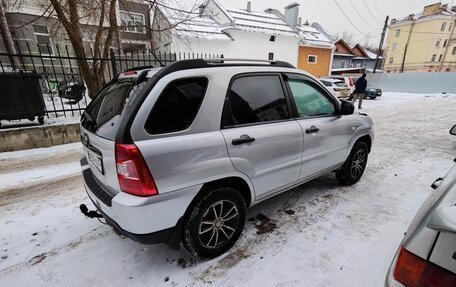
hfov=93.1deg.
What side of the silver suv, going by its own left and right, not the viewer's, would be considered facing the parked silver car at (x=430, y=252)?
right

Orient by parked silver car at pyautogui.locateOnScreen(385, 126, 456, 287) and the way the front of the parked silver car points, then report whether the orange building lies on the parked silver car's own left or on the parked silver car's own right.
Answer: on the parked silver car's own left

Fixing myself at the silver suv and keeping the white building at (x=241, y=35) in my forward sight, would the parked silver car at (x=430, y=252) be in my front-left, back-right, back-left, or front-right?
back-right

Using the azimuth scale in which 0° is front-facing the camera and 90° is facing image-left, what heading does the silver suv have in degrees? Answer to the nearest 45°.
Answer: approximately 225°

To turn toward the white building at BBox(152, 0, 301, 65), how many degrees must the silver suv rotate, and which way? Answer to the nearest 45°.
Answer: approximately 45° to its left

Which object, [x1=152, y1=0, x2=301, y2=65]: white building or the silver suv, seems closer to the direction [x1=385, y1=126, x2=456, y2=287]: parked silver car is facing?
the white building

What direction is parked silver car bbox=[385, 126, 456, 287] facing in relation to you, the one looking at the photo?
facing away from the viewer and to the right of the viewer
